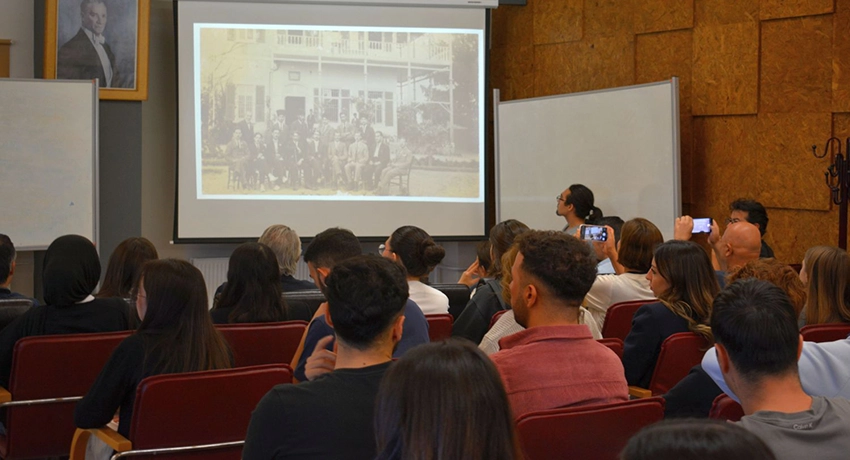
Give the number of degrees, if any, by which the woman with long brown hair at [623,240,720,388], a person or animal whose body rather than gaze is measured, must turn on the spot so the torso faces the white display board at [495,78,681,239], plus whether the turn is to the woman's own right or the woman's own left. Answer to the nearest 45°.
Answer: approximately 45° to the woman's own right

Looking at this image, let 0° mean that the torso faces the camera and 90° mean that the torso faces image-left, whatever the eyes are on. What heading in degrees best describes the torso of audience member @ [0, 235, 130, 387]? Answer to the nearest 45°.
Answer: approximately 180°

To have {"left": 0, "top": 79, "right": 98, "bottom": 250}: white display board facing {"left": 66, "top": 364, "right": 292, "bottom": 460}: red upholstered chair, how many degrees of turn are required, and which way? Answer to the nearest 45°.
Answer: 0° — it already faces it

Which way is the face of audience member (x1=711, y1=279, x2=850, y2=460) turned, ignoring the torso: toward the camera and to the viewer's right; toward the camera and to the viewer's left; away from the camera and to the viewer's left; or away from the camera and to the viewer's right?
away from the camera and to the viewer's left

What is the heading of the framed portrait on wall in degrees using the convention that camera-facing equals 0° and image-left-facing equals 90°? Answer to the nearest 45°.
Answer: approximately 0°

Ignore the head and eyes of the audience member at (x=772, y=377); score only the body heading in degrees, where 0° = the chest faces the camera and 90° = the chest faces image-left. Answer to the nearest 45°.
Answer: approximately 135°

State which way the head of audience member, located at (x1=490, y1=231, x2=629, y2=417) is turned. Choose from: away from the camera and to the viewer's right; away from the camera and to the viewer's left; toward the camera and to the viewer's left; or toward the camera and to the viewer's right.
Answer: away from the camera and to the viewer's left
